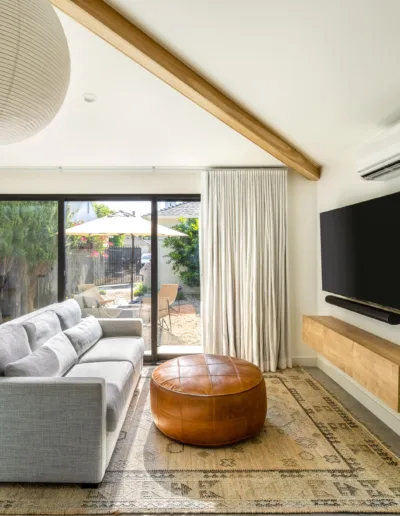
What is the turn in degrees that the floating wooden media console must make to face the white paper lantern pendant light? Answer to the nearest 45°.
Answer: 0° — it already faces it

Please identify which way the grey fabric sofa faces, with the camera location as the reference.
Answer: facing to the right of the viewer

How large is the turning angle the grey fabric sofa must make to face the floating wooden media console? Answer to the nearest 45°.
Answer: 0° — it already faces it

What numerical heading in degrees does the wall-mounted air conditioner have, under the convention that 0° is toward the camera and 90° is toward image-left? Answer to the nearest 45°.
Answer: approximately 45°

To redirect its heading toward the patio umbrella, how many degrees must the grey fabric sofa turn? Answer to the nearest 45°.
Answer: approximately 90° to its left

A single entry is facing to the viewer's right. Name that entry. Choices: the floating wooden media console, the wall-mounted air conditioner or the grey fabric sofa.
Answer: the grey fabric sofa

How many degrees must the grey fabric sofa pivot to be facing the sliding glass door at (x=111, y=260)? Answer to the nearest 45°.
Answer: approximately 90° to its left

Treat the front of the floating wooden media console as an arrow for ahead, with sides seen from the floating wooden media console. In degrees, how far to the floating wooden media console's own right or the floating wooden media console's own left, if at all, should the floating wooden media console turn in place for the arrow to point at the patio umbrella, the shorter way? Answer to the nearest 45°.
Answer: approximately 45° to the floating wooden media console's own right

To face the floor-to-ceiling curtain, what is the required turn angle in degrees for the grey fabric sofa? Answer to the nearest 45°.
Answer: approximately 45° to its left
